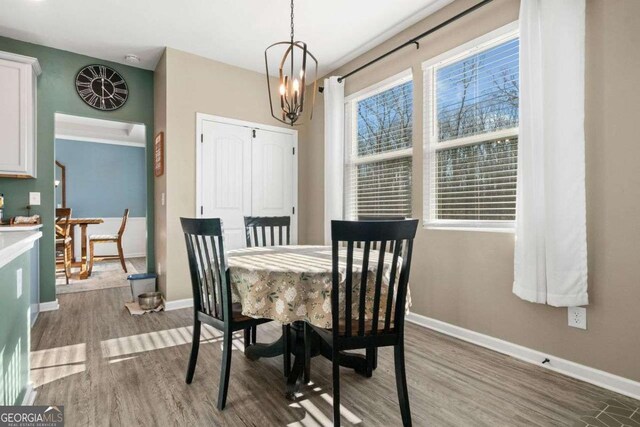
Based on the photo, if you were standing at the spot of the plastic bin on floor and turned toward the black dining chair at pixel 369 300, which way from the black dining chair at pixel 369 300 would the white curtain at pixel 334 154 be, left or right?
left

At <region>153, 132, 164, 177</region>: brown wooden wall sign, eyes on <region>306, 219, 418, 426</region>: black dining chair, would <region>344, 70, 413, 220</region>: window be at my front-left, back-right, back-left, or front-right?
front-left

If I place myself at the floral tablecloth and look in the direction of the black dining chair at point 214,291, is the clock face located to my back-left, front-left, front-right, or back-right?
front-right

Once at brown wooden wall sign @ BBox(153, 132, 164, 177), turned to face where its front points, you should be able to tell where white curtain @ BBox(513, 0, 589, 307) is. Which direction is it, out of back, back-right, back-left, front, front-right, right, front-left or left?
back-left

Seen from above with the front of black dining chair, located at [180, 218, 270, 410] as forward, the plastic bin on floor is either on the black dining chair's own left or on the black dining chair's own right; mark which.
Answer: on the black dining chair's own left

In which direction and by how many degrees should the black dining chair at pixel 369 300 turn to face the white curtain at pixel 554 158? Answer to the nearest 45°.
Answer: approximately 90° to its right

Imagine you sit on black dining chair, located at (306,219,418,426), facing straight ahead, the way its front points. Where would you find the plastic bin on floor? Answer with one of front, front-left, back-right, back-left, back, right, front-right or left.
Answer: front

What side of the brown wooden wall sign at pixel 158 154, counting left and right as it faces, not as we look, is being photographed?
left

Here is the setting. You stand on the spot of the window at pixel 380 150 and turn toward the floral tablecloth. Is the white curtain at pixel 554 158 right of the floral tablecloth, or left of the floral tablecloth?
left

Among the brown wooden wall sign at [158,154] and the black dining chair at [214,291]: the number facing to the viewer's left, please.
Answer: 1

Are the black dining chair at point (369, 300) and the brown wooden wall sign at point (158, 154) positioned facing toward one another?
no

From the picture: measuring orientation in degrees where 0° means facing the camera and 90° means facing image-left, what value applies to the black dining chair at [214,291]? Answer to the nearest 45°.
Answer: approximately 225°

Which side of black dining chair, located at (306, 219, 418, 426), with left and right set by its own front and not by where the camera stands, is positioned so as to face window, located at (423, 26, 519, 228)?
right

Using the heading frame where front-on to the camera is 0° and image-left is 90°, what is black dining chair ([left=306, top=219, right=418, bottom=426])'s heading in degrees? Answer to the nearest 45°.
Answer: approximately 135°

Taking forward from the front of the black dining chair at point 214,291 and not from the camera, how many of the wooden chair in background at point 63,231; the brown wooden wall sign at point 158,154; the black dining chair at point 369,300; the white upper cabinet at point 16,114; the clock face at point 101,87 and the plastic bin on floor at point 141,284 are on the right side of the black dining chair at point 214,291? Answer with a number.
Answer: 1

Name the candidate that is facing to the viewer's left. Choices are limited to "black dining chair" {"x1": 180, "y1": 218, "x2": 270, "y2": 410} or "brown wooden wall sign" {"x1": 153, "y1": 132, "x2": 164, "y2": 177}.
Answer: the brown wooden wall sign

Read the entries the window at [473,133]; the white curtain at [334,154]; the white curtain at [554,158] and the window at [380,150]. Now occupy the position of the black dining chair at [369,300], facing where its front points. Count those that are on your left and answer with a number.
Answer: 0

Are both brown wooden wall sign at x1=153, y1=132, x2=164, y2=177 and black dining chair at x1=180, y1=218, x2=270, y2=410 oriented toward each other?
no
